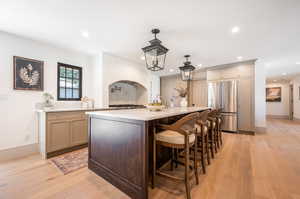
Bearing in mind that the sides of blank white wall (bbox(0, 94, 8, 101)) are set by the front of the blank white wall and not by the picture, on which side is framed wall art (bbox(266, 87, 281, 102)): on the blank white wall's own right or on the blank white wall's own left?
on the blank white wall's own left

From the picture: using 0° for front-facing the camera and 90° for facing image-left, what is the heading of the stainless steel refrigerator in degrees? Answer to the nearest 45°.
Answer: approximately 0°

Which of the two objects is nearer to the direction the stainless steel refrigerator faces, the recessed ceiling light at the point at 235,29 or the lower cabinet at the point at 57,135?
the recessed ceiling light

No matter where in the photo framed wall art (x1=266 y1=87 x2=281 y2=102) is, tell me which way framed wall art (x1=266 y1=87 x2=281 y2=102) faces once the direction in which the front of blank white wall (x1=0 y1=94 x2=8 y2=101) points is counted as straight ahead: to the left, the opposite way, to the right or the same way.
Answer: to the right
